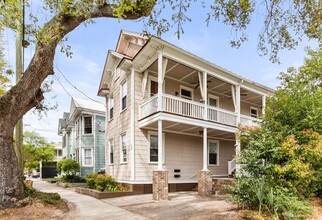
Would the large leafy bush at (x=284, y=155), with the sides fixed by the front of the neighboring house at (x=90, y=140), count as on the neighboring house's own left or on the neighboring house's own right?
on the neighboring house's own left

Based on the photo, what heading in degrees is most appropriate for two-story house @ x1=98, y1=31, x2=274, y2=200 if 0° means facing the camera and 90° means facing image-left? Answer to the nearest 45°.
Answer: approximately 315°

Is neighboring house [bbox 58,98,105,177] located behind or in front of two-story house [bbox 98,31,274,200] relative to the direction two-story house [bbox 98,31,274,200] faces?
behind

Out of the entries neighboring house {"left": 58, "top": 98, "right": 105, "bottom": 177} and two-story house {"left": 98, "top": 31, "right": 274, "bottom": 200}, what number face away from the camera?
0
